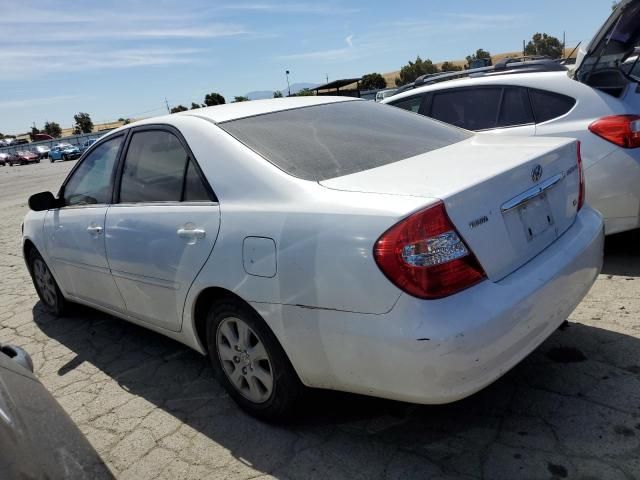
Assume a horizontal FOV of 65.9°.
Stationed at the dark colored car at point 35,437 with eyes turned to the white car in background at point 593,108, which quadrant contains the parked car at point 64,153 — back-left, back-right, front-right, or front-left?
front-left

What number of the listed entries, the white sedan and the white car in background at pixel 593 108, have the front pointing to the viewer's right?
0

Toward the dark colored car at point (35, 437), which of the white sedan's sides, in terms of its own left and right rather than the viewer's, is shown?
left

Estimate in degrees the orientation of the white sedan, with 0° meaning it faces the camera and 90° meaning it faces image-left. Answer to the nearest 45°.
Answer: approximately 135°

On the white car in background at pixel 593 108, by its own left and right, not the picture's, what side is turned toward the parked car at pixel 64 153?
front

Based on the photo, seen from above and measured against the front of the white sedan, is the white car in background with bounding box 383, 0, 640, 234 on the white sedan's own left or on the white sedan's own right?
on the white sedan's own right

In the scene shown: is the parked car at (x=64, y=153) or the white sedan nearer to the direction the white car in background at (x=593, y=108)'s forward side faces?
the parked car

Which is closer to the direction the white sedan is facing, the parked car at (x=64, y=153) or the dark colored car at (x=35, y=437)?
the parked car

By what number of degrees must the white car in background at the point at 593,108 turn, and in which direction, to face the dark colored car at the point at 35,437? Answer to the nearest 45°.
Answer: approximately 90° to its left

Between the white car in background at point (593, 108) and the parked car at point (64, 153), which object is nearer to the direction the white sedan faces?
the parked car

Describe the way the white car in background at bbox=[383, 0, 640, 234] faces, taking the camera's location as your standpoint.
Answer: facing away from the viewer and to the left of the viewer

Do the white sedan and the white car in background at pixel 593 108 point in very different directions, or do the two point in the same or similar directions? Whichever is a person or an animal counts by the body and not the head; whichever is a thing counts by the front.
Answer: same or similar directions
